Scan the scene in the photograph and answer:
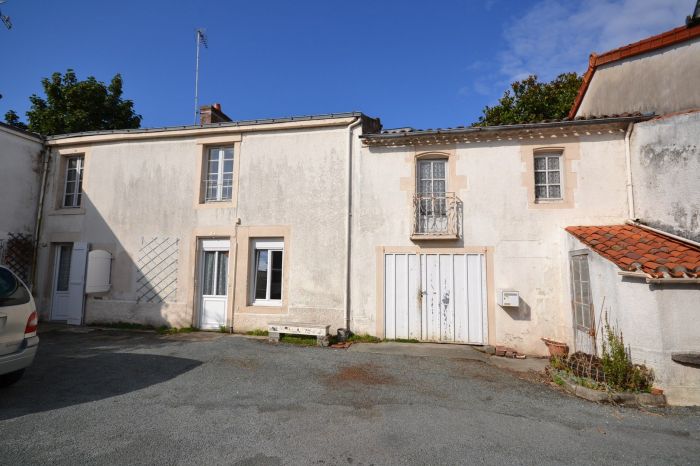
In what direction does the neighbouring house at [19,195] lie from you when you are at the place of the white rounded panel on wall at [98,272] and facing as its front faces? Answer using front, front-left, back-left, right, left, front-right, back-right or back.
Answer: back-right

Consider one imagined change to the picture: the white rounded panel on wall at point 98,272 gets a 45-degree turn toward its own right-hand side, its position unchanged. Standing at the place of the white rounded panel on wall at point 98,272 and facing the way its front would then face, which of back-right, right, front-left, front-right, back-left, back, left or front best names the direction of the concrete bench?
left

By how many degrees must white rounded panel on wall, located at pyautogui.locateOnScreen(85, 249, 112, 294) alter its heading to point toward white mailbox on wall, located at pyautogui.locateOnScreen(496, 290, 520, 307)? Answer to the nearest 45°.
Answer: approximately 45° to its left

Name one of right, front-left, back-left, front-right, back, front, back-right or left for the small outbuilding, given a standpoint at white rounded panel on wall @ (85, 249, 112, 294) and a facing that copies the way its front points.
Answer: front-left

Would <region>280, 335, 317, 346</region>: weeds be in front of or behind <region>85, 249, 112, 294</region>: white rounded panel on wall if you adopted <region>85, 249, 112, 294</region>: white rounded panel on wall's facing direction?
in front

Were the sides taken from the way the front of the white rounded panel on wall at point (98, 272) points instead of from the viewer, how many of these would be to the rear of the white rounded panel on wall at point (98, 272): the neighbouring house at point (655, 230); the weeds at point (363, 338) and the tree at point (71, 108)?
1

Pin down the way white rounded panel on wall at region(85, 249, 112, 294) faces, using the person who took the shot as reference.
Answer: facing the viewer

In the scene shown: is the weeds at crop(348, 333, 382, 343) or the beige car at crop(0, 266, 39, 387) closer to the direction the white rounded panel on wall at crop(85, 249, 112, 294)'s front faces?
the beige car

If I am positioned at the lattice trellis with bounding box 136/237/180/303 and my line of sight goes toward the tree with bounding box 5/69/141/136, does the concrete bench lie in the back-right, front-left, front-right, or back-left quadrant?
back-right

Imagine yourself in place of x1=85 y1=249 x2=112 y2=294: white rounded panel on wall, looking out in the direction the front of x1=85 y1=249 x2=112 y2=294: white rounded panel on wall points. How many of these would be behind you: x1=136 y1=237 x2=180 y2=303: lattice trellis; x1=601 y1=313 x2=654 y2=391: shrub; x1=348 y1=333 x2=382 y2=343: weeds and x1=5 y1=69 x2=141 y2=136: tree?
1

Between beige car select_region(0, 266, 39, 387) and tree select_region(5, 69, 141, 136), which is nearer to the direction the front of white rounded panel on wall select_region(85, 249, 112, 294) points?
the beige car

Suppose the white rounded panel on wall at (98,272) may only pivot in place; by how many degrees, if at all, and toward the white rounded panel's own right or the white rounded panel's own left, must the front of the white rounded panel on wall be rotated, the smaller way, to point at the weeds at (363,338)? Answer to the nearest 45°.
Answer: approximately 45° to the white rounded panel's own left

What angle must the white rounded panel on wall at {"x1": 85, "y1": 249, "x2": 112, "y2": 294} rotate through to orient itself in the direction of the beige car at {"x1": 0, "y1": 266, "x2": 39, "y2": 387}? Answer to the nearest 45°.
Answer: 0° — it already faces it
